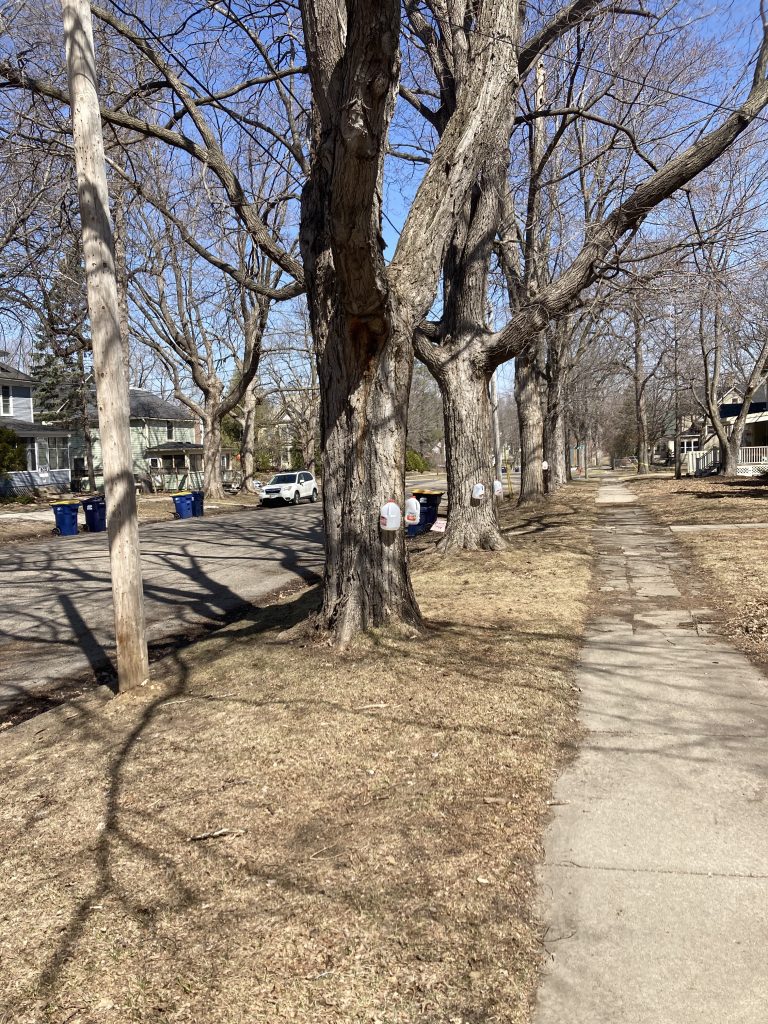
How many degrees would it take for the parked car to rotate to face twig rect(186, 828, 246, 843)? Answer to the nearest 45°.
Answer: approximately 45° to its left

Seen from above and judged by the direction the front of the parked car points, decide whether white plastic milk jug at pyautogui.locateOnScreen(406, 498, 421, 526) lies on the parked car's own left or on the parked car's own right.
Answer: on the parked car's own left

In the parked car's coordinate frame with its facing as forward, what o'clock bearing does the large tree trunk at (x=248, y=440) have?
The large tree trunk is roughly at 4 o'clock from the parked car.

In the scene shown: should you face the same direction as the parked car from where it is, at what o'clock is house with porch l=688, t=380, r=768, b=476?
The house with porch is roughly at 7 o'clock from the parked car.

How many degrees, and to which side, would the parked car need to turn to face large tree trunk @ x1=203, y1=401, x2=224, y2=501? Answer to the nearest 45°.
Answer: approximately 90° to its right

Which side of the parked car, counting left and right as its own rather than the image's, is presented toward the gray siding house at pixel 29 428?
right

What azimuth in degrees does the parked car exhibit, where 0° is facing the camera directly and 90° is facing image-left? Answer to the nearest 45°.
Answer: approximately 45°

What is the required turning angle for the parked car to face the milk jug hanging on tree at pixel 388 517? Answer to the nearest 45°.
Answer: approximately 45° to its left

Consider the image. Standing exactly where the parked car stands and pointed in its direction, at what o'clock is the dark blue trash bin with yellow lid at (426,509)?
The dark blue trash bin with yellow lid is roughly at 10 o'clock from the parked car.

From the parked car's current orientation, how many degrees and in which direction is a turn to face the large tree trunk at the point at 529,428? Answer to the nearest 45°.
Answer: approximately 90° to its left

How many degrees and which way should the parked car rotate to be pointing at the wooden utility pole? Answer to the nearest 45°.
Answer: approximately 45° to its left
